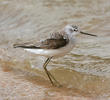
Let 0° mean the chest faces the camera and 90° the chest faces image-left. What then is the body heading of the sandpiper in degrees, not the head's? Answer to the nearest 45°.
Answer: approximately 270°
